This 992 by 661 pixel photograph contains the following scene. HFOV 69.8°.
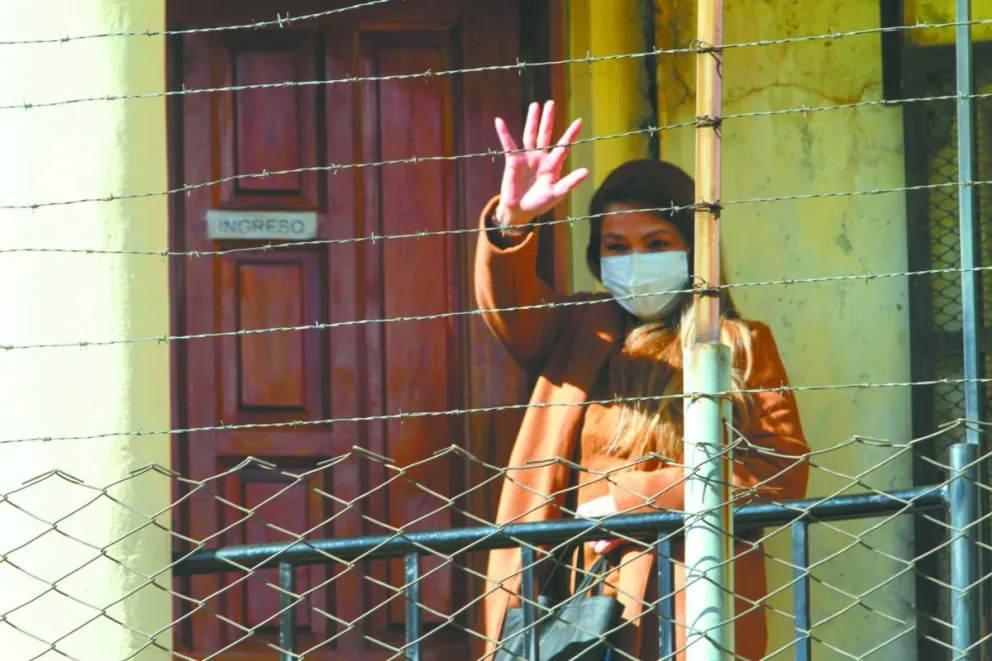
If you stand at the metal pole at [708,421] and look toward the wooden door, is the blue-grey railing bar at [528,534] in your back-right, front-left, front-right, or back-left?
front-left

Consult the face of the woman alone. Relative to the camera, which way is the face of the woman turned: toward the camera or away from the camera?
toward the camera

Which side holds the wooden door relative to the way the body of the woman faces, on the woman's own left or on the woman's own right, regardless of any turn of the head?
on the woman's own right

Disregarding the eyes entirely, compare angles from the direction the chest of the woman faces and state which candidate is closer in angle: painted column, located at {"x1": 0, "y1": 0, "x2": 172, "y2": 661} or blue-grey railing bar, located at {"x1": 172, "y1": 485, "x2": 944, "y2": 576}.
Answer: the blue-grey railing bar

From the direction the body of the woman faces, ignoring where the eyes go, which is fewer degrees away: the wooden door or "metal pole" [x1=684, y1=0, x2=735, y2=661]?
the metal pole

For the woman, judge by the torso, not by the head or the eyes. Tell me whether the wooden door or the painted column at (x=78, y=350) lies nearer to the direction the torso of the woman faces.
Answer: the painted column

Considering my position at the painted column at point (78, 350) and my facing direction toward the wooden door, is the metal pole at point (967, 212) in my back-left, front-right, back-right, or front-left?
front-right

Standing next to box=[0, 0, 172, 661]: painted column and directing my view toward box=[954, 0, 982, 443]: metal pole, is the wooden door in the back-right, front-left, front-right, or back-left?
front-left

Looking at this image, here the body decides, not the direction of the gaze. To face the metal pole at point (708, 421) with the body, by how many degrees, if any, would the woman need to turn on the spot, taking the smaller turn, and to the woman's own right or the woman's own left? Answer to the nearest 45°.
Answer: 0° — they already face it

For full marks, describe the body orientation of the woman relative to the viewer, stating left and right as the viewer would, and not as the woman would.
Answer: facing the viewer

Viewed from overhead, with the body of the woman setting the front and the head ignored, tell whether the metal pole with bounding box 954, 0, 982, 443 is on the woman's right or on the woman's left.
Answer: on the woman's left
